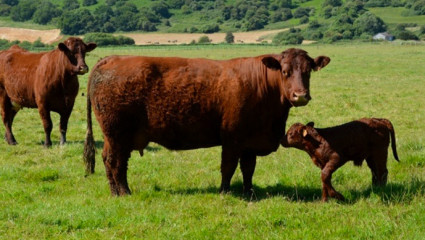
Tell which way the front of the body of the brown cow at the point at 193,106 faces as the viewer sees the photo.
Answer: to the viewer's right

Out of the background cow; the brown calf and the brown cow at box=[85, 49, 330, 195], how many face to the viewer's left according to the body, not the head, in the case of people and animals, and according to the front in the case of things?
1

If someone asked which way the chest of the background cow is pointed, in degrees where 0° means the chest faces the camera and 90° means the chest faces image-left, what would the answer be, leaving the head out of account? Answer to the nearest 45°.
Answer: approximately 315°

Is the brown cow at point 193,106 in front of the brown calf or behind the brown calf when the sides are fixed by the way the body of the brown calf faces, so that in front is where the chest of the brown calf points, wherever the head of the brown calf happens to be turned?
in front

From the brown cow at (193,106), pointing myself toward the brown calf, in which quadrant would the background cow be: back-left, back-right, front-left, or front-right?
back-left

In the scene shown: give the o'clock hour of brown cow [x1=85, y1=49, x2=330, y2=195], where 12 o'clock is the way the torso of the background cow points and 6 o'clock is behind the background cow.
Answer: The brown cow is roughly at 1 o'clock from the background cow.

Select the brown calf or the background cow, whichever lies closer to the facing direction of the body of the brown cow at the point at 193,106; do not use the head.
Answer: the brown calf

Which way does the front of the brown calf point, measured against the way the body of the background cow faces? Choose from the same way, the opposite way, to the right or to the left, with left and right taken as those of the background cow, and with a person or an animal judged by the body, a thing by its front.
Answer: the opposite way

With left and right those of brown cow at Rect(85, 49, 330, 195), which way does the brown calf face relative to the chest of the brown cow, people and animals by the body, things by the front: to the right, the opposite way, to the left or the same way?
the opposite way

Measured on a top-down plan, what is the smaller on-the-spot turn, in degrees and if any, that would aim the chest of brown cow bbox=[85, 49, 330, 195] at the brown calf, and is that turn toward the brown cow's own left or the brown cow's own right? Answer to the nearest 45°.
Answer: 0° — it already faces it

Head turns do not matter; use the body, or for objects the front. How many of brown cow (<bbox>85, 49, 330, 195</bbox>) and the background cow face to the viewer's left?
0

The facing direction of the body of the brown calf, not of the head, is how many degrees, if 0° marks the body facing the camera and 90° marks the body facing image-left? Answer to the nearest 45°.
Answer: approximately 90°

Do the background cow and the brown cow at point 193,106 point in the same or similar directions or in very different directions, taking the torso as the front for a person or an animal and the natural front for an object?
same or similar directions

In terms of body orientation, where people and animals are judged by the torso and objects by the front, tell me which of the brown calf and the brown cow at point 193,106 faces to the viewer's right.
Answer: the brown cow

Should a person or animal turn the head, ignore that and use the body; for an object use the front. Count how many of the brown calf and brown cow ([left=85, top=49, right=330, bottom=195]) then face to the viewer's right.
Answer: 1

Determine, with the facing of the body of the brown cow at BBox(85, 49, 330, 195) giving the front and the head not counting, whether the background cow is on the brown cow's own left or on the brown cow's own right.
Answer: on the brown cow's own left
